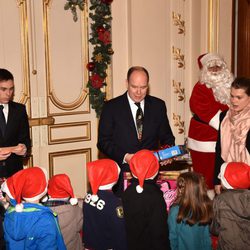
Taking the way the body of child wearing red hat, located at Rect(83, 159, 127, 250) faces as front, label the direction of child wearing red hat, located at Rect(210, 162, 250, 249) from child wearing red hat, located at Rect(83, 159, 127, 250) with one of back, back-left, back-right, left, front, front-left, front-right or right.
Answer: front-right

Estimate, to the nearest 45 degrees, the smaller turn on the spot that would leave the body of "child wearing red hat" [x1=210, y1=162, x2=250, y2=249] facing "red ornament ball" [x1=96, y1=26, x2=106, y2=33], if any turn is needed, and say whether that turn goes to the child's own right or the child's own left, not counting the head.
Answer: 0° — they already face it

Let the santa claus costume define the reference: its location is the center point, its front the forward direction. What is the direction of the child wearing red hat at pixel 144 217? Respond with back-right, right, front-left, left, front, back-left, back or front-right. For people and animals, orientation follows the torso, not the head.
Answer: front-right

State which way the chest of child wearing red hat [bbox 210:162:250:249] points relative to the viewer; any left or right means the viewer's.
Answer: facing away from the viewer and to the left of the viewer

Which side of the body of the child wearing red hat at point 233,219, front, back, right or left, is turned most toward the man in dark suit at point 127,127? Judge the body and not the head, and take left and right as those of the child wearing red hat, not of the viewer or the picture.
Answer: front

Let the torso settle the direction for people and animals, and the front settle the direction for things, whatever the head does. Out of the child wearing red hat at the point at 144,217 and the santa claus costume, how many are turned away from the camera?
1

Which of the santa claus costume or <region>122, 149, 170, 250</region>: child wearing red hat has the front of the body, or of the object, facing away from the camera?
the child wearing red hat

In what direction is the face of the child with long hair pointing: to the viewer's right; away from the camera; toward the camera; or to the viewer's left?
away from the camera

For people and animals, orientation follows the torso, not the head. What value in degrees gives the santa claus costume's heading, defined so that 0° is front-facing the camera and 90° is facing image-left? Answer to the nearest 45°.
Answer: approximately 315°

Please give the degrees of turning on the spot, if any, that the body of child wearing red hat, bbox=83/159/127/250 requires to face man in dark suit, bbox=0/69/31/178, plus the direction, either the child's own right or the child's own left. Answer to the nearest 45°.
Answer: approximately 90° to the child's own left

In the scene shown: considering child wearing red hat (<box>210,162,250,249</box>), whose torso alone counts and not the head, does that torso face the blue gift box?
yes

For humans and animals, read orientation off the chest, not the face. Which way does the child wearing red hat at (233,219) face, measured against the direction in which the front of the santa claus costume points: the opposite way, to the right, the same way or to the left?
the opposite way

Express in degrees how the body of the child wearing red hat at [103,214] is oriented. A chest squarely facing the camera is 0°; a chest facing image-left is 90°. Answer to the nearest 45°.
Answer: approximately 225°

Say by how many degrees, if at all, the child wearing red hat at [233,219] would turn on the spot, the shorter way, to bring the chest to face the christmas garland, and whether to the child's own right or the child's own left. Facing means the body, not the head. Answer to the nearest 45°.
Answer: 0° — they already face it

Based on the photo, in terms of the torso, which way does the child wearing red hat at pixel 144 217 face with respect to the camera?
away from the camera
